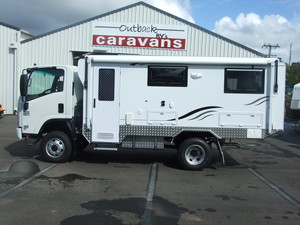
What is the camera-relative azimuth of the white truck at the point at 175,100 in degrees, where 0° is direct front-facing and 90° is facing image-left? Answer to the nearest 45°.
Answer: approximately 90°

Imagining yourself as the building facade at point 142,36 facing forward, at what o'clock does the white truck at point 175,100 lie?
The white truck is roughly at 12 o'clock from the building facade.

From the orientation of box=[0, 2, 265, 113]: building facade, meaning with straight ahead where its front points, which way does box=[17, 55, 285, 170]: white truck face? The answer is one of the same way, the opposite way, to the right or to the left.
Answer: to the right

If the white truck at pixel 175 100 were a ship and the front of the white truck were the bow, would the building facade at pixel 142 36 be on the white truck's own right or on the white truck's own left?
on the white truck's own right

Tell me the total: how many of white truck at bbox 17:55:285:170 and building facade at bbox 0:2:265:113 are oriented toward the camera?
1

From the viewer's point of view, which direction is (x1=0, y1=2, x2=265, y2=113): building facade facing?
toward the camera
